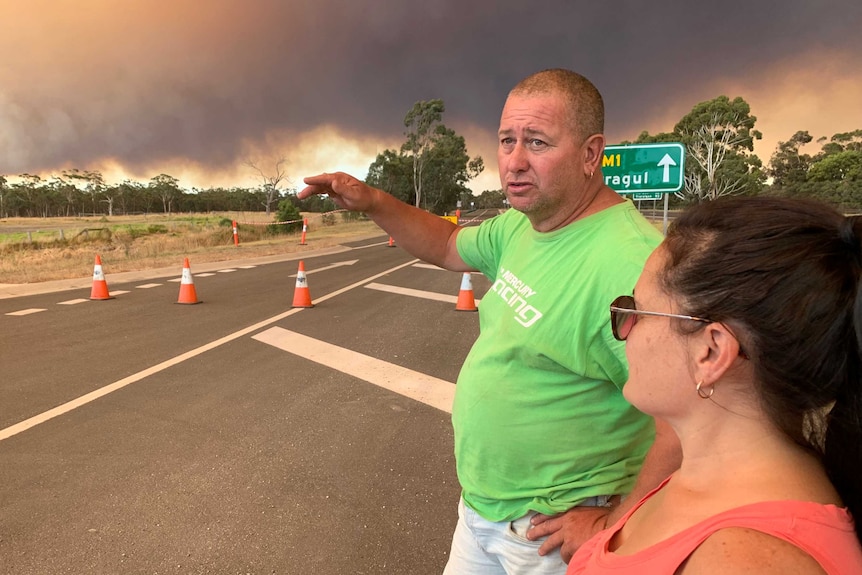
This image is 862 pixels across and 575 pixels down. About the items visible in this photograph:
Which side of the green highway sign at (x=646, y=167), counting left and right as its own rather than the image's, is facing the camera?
front

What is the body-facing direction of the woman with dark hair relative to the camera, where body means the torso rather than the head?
to the viewer's left

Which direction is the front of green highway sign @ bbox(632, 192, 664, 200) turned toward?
toward the camera

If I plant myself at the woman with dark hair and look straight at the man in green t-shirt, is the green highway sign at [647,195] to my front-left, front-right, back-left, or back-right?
front-right

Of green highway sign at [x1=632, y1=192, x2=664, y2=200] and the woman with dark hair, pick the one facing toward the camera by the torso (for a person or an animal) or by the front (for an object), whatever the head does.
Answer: the green highway sign

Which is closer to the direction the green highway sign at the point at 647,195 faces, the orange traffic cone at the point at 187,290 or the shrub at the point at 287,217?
the orange traffic cone

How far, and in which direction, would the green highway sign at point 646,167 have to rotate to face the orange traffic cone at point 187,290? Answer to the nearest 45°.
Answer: approximately 45° to its right

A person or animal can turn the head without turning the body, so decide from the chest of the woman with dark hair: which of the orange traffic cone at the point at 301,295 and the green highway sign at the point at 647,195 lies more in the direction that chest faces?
the orange traffic cone

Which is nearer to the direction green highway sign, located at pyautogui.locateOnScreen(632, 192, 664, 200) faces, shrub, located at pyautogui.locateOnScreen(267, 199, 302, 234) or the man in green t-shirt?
the man in green t-shirt

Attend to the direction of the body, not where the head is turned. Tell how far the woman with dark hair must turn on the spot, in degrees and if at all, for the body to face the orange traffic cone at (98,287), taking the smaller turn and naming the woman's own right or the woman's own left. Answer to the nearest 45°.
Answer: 0° — they already face it

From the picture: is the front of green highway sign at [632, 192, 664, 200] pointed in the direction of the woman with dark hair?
yes

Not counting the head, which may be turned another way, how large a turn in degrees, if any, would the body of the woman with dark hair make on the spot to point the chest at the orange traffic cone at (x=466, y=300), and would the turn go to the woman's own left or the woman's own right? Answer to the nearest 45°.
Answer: approximately 45° to the woman's own right

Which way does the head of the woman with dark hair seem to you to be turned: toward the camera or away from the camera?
away from the camera

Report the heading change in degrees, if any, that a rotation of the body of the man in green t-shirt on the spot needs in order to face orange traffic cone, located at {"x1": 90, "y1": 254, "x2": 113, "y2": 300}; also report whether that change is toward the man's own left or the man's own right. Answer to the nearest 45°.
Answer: approximately 90° to the man's own right

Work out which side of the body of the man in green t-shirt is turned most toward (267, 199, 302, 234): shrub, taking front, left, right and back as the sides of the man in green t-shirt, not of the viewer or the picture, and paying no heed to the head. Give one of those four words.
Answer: right

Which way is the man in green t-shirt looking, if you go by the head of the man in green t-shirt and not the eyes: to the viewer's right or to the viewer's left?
to the viewer's left

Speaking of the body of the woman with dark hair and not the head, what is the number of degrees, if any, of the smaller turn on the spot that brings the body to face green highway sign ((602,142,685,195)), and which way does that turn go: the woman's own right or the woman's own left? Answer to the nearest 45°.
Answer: approximately 90° to the woman's own right
